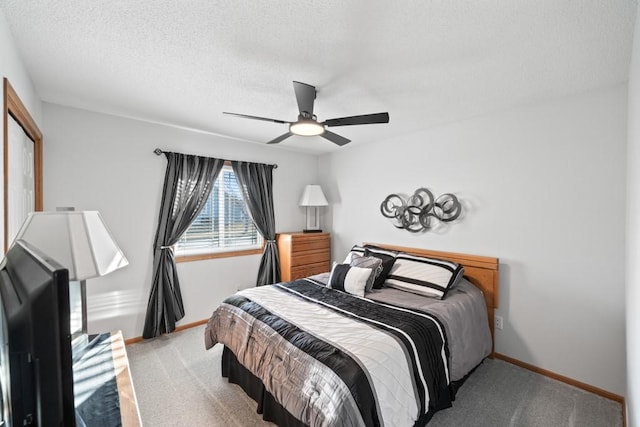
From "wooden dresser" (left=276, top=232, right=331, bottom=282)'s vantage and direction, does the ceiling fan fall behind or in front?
in front

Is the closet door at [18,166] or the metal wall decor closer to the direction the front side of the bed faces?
the closet door

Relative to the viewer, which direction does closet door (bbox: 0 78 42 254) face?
to the viewer's right

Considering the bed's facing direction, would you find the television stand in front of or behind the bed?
in front

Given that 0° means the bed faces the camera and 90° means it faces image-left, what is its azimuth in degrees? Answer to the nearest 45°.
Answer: approximately 45°

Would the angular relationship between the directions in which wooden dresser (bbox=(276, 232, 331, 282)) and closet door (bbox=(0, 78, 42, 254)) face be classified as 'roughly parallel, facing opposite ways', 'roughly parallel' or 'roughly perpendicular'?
roughly perpendicular

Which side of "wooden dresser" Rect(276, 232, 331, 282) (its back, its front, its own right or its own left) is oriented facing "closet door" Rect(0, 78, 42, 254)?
right

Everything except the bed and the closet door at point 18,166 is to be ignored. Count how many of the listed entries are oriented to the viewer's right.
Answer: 1

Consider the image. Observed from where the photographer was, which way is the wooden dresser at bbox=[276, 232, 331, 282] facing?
facing the viewer and to the right of the viewer

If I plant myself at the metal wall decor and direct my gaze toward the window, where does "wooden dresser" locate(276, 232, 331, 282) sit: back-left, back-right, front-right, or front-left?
front-right

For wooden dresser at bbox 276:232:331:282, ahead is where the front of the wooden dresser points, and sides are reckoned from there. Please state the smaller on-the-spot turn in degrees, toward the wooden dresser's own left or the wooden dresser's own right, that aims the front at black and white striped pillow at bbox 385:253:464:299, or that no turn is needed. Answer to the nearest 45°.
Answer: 0° — it already faces it

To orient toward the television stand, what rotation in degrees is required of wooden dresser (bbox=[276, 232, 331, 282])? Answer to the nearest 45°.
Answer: approximately 45° to its right

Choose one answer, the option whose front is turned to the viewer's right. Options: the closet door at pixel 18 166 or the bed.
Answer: the closet door

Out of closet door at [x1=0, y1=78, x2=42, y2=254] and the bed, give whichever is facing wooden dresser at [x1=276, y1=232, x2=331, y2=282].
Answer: the closet door
